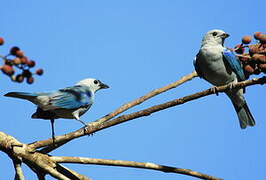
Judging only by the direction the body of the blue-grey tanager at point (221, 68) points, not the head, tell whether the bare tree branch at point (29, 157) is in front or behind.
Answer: in front

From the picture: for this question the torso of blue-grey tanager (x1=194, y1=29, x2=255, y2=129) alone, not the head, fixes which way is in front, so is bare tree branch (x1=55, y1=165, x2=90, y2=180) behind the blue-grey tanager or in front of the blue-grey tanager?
in front

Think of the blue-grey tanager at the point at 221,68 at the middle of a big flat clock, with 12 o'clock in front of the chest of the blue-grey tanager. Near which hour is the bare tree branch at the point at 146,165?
The bare tree branch is roughly at 2 o'clock from the blue-grey tanager.

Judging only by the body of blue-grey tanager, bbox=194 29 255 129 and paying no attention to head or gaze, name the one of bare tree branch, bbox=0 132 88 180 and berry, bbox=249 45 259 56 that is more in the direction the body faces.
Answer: the bare tree branch

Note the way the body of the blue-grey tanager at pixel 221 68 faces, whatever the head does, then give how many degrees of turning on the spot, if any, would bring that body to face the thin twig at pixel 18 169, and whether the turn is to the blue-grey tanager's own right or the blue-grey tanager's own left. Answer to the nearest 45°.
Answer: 0° — it already faces it
